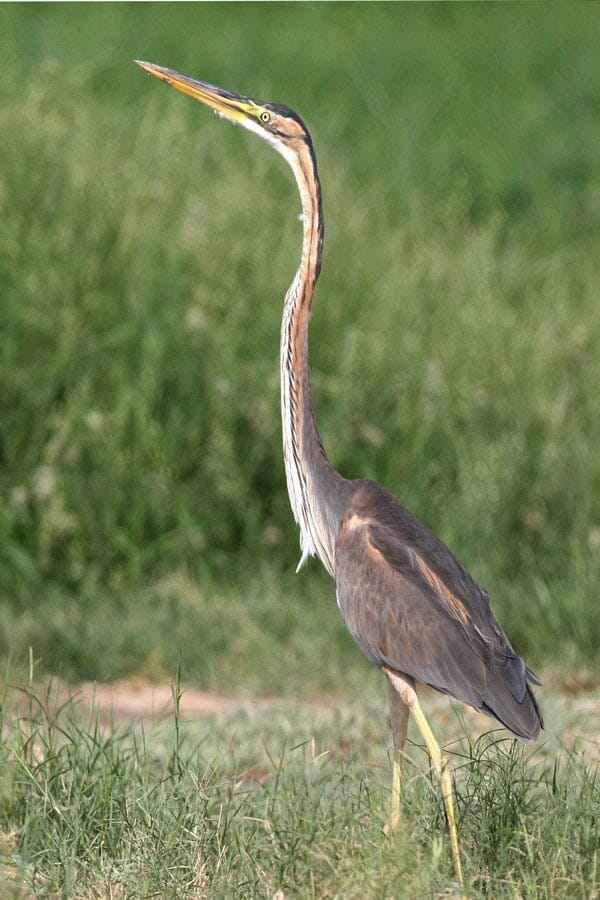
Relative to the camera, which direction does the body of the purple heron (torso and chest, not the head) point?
to the viewer's left
